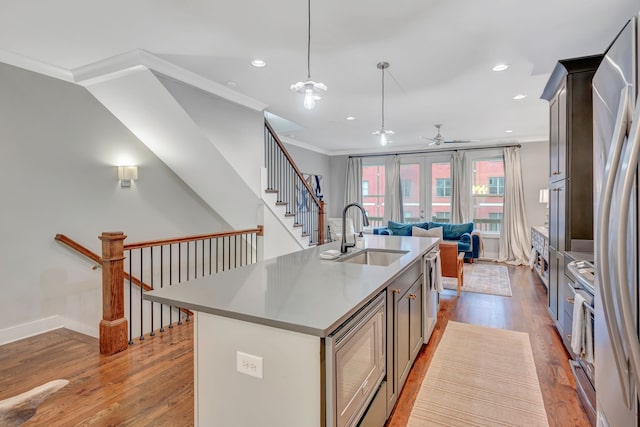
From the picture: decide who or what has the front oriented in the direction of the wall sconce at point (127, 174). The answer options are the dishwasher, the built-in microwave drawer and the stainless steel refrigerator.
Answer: the stainless steel refrigerator

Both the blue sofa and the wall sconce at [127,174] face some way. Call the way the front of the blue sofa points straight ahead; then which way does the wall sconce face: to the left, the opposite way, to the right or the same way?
to the left

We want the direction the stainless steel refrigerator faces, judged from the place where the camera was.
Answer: facing to the left of the viewer

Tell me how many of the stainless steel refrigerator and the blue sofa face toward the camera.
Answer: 1

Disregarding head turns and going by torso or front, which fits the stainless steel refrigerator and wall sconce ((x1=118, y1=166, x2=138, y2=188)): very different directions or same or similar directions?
very different directions

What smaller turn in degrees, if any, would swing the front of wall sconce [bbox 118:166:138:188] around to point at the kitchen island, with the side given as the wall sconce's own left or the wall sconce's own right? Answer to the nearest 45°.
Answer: approximately 45° to the wall sconce's own right

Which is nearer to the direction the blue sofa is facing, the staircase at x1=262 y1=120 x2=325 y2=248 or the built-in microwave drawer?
the built-in microwave drawer

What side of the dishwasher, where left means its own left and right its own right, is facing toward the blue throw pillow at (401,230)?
left

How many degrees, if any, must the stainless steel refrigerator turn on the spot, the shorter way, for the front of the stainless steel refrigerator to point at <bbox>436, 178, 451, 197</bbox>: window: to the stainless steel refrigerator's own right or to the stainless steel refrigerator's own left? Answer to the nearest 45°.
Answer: approximately 45° to the stainless steel refrigerator's own right

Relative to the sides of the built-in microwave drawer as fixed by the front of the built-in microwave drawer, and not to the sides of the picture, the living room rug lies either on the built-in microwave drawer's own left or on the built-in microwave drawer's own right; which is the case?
on the built-in microwave drawer's own left

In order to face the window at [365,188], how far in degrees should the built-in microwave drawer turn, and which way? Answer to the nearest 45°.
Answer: approximately 135° to its left

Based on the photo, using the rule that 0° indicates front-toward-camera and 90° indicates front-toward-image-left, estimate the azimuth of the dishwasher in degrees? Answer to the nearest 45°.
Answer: approximately 270°
